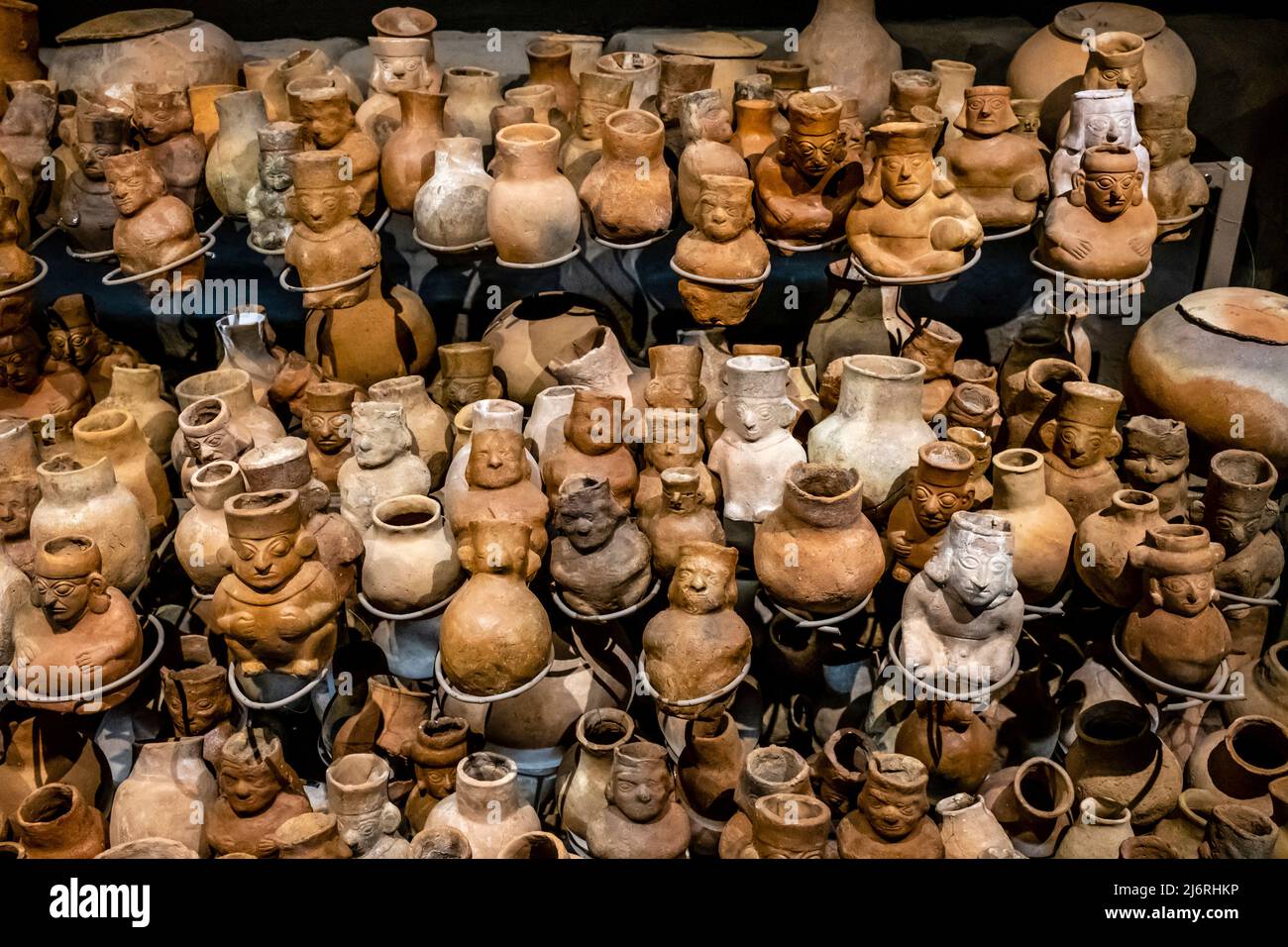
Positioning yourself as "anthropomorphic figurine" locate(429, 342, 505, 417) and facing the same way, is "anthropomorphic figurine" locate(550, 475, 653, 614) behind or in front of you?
in front

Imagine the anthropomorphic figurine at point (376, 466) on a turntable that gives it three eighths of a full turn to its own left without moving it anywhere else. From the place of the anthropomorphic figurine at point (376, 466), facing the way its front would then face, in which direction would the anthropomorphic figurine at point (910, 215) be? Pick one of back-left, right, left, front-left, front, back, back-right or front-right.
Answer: front

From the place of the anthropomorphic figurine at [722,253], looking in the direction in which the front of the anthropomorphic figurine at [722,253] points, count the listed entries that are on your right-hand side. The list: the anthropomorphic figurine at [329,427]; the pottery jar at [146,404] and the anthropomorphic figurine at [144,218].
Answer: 3

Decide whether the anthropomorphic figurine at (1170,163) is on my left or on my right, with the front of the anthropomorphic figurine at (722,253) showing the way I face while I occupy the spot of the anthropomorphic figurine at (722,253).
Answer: on my left

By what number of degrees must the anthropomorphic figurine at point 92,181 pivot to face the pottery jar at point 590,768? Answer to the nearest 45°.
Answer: approximately 90° to its left

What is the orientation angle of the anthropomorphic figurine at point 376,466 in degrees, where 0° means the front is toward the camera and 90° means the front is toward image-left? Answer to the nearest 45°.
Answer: approximately 45°

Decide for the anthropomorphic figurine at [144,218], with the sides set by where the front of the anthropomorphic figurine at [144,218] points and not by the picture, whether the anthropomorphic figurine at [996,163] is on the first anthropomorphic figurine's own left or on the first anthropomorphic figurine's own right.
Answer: on the first anthropomorphic figurine's own left
